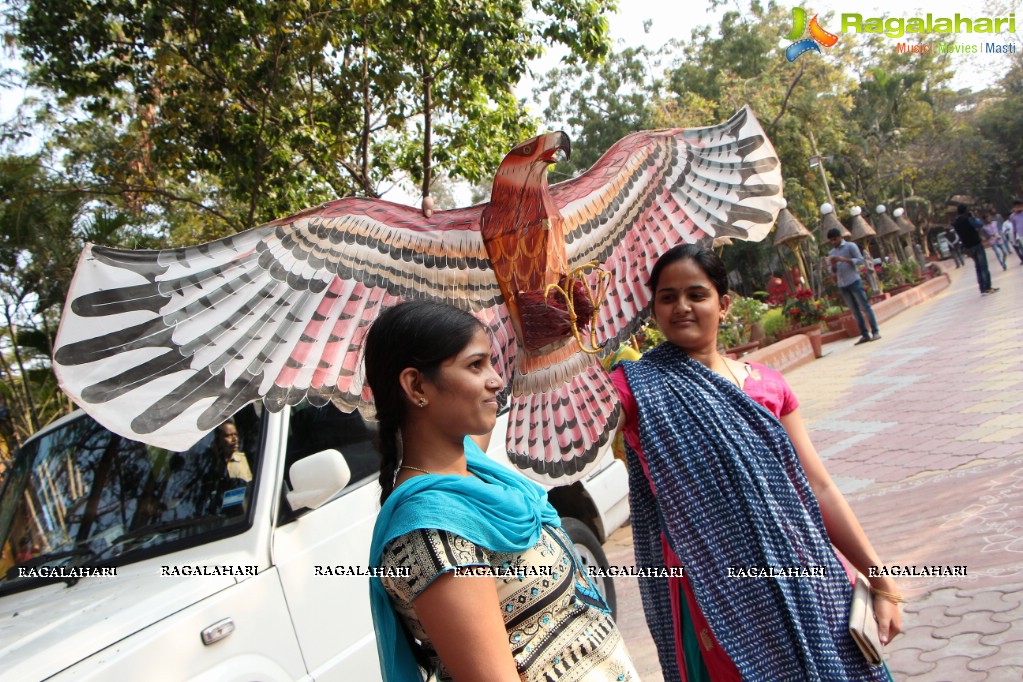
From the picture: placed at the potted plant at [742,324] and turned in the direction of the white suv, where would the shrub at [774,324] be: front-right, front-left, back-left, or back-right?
back-left

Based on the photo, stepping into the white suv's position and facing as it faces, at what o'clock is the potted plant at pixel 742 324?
The potted plant is roughly at 6 o'clock from the white suv.

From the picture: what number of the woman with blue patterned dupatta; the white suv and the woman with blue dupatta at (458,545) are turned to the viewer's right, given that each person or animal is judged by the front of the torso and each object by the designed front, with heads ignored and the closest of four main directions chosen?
1

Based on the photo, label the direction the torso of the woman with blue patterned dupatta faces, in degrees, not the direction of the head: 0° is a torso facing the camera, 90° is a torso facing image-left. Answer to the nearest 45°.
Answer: approximately 0°

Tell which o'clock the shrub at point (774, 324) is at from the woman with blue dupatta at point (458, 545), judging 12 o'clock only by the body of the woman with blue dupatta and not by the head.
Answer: The shrub is roughly at 10 o'clock from the woman with blue dupatta.

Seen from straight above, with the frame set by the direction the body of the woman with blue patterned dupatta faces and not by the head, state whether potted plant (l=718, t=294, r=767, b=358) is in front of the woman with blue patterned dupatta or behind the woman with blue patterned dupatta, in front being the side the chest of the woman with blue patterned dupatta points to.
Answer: behind

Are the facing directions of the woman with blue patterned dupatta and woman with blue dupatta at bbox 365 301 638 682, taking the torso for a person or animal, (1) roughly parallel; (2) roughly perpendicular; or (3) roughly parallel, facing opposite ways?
roughly perpendicular

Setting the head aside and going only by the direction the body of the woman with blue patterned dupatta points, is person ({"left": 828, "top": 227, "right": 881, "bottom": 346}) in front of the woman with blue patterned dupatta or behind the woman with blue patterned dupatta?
behind

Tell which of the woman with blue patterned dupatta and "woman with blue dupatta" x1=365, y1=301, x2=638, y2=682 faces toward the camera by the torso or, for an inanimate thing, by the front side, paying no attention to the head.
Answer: the woman with blue patterned dupatta

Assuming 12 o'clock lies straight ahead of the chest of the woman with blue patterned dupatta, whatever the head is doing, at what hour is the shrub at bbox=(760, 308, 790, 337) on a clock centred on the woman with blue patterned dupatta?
The shrub is roughly at 6 o'clock from the woman with blue patterned dupatta.

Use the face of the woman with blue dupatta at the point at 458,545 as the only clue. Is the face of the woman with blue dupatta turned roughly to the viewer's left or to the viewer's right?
to the viewer's right

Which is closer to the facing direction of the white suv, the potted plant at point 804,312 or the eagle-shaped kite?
the eagle-shaped kite

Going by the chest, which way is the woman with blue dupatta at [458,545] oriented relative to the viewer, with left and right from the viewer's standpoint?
facing to the right of the viewer

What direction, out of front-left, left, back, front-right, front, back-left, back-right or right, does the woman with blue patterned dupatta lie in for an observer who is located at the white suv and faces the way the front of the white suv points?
left

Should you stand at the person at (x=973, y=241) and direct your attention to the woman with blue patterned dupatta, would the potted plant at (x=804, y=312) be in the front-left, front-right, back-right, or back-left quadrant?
front-right

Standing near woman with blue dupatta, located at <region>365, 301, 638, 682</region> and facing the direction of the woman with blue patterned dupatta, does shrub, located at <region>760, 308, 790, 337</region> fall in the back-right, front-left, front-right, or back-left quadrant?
front-left

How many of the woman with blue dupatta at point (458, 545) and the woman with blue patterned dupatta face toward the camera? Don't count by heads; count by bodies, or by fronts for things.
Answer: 1
